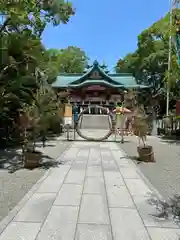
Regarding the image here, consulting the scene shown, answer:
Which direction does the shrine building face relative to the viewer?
toward the camera

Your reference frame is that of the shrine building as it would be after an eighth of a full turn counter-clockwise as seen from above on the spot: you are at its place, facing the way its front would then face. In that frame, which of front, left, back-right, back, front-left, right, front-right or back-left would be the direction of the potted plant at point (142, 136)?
front-right
